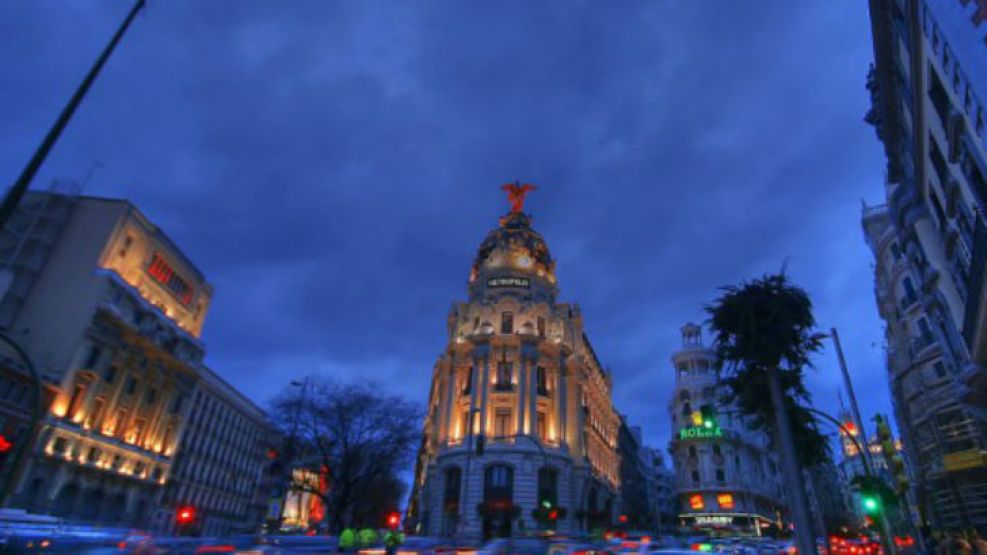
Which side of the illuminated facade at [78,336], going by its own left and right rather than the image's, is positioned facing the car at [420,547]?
front

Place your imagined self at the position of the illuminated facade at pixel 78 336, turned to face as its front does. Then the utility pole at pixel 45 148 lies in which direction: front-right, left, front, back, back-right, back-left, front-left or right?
front-right

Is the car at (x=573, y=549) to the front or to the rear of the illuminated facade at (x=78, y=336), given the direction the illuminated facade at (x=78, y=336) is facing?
to the front

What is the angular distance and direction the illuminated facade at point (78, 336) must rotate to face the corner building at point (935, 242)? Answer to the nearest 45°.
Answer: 0° — it already faces it

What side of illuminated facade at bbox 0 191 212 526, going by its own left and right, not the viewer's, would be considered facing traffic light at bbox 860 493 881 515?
front

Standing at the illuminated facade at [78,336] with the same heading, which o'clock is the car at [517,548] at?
The car is roughly at 1 o'clock from the illuminated facade.

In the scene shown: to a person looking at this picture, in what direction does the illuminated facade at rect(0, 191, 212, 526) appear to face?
facing the viewer and to the right of the viewer
